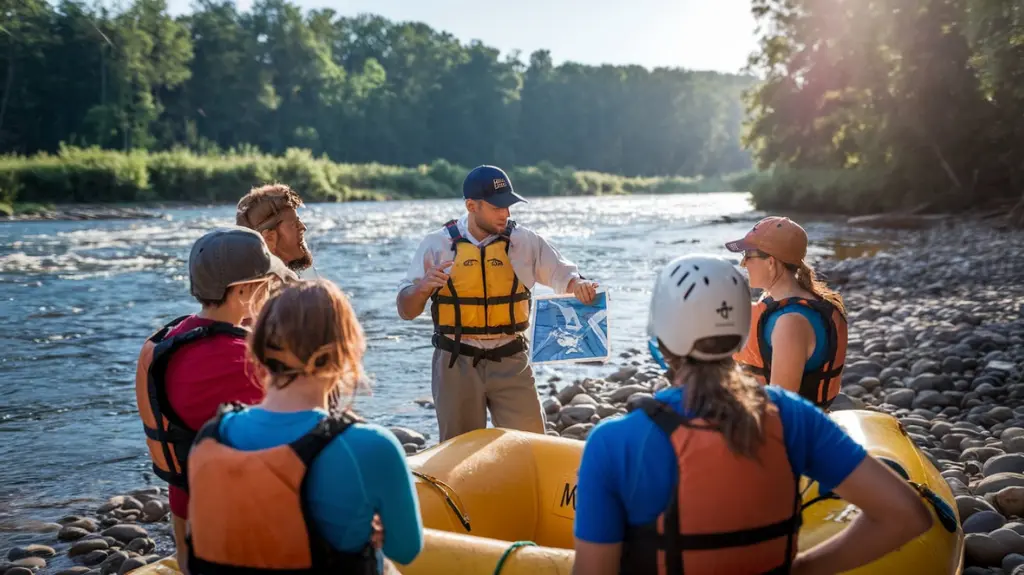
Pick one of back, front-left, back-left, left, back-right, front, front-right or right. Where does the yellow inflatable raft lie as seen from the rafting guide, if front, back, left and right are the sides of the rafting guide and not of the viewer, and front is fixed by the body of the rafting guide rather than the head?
front

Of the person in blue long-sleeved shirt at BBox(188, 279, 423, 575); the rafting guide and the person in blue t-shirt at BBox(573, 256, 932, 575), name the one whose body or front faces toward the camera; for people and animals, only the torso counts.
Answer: the rafting guide

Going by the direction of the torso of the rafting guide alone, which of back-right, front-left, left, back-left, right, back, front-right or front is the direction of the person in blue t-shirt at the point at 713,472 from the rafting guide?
front

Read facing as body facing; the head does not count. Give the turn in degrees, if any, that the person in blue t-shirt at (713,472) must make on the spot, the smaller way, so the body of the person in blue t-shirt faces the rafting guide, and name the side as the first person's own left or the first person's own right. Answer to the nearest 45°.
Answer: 0° — they already face them

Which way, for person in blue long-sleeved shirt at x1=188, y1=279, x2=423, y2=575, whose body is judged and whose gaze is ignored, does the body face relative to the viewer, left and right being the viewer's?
facing away from the viewer and to the right of the viewer

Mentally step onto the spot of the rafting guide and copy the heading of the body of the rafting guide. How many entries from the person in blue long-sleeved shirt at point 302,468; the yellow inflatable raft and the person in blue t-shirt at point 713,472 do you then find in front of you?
3

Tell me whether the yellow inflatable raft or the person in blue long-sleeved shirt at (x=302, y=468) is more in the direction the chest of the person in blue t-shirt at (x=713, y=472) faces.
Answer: the yellow inflatable raft

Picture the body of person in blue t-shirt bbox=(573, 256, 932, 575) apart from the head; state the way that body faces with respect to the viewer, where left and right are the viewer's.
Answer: facing away from the viewer and to the left of the viewer

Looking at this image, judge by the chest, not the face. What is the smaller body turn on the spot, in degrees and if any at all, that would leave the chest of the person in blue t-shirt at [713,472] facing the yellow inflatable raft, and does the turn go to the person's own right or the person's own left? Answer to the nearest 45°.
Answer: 0° — they already face it

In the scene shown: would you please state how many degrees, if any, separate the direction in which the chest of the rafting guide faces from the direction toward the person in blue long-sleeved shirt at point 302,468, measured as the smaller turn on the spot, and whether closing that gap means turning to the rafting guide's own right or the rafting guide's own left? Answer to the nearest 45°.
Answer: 0° — they already face them

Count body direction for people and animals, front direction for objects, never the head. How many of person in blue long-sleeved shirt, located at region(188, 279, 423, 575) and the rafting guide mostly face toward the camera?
1

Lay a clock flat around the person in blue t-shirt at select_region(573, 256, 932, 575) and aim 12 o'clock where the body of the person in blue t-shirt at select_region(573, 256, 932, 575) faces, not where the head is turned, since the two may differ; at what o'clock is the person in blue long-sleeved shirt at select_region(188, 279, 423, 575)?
the person in blue long-sleeved shirt at select_region(188, 279, 423, 575) is roughly at 10 o'clock from the person in blue t-shirt at select_region(573, 256, 932, 575).

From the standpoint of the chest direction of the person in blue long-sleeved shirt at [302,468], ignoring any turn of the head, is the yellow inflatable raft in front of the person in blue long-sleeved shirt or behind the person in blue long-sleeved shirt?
in front

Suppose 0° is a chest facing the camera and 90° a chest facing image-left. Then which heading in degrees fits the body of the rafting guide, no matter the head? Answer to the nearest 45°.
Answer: approximately 0°

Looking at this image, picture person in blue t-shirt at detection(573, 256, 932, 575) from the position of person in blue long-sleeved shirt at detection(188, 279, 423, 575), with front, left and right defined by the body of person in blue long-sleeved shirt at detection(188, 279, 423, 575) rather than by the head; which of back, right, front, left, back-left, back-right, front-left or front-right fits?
front-right

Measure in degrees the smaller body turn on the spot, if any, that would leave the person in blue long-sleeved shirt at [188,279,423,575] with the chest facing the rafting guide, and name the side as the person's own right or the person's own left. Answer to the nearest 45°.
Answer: approximately 45° to the person's own left

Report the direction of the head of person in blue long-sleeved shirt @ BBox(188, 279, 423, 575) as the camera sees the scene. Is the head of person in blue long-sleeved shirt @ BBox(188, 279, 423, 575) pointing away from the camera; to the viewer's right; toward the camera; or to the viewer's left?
away from the camera

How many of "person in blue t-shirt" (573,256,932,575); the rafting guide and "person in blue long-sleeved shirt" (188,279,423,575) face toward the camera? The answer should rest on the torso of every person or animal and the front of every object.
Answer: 1
